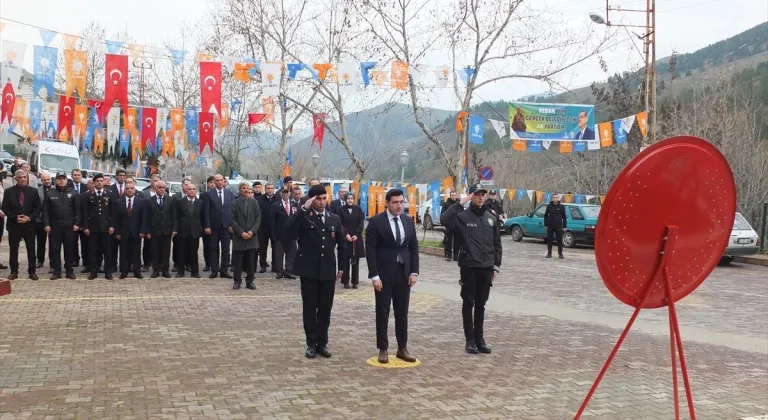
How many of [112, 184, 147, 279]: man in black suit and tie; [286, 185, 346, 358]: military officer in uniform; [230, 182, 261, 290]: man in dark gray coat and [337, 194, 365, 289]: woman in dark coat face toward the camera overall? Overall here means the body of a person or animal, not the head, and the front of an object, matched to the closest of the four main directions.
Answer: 4

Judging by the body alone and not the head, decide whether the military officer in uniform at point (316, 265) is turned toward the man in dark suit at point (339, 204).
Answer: no

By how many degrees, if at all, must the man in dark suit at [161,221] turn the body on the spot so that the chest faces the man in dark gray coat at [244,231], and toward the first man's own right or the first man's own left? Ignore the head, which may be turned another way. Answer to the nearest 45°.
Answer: approximately 45° to the first man's own left

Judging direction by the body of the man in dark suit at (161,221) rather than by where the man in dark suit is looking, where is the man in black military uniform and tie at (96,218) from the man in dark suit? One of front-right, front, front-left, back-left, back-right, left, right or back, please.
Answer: right

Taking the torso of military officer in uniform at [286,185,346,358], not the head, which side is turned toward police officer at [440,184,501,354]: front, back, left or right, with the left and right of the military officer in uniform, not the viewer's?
left

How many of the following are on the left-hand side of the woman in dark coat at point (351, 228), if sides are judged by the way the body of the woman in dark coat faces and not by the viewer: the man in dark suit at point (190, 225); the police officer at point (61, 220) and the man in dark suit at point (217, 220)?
0

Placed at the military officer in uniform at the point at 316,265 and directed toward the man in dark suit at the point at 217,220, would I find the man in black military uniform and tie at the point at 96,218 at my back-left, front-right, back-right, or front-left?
front-left

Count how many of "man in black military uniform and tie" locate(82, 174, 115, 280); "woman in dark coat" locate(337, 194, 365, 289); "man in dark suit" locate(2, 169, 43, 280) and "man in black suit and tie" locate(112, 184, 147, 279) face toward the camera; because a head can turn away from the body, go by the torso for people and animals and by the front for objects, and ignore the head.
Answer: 4

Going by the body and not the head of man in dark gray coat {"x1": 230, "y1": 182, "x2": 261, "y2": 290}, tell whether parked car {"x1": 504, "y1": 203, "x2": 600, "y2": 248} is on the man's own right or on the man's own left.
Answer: on the man's own left

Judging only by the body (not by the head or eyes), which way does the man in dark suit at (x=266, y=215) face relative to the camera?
toward the camera

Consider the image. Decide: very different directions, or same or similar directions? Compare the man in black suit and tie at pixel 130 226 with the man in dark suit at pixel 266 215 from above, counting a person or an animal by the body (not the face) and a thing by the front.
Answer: same or similar directions

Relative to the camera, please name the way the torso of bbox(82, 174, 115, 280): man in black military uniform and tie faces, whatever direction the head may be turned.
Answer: toward the camera

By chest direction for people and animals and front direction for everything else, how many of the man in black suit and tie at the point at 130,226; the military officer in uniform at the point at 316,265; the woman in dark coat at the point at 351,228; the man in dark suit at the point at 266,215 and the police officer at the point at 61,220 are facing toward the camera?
5

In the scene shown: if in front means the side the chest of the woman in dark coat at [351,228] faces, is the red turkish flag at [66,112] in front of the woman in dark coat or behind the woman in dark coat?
behind

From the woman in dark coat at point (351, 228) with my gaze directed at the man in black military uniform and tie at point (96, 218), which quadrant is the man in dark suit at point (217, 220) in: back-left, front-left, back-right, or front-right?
front-right

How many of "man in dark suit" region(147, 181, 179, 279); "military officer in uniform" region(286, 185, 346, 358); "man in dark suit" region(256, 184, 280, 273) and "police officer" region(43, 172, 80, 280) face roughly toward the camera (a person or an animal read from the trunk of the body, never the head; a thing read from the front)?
4

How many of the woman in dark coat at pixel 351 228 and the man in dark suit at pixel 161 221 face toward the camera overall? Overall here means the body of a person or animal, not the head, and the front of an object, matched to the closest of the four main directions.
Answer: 2

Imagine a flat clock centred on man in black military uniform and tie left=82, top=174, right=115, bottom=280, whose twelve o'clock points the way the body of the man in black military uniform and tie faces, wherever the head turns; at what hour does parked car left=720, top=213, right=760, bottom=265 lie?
The parked car is roughly at 9 o'clock from the man in black military uniform and tie.
